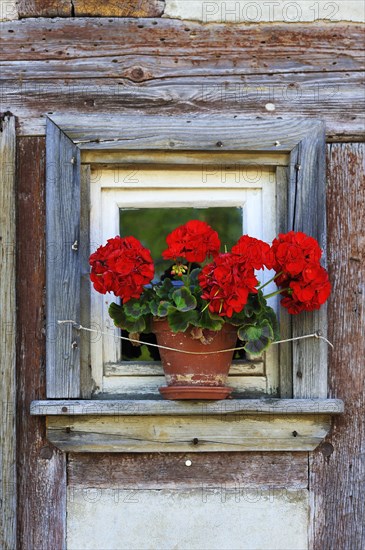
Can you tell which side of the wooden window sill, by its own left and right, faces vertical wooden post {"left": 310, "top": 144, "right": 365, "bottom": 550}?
left

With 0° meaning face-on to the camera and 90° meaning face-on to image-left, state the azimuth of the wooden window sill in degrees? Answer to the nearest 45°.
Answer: approximately 0°
